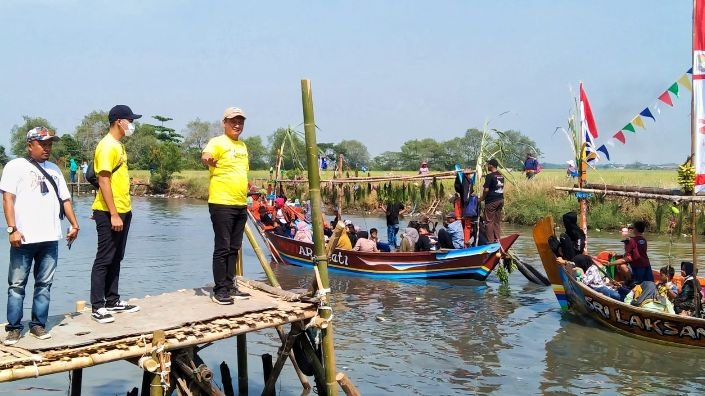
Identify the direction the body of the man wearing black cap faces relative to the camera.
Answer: to the viewer's right

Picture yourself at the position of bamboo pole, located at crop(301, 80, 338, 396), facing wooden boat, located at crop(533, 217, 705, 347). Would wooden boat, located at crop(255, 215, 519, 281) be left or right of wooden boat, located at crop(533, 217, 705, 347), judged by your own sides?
left

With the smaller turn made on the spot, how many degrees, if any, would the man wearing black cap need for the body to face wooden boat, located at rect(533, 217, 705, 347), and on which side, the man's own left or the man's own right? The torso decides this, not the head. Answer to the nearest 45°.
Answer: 0° — they already face it

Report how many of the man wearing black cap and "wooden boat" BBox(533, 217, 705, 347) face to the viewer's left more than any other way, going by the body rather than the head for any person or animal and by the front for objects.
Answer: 1

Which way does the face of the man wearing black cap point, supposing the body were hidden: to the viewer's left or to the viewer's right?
to the viewer's right

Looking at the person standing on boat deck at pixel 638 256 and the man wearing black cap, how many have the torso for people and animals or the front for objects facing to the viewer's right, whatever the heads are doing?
1

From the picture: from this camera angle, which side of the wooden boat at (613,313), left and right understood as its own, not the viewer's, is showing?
left
